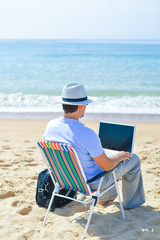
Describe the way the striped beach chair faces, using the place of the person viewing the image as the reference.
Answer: facing away from the viewer and to the right of the viewer

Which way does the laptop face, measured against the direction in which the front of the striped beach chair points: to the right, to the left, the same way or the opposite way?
the opposite way

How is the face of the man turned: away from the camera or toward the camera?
away from the camera

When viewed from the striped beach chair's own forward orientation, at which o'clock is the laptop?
The laptop is roughly at 12 o'clock from the striped beach chair.

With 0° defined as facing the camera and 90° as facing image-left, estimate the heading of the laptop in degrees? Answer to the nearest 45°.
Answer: approximately 45°

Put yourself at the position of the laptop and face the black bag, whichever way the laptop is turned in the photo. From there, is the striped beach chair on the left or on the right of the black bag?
left

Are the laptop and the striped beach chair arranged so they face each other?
yes

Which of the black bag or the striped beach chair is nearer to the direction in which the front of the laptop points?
the striped beach chair

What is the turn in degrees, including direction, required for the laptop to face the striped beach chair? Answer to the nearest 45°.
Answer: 0° — it already faces it
